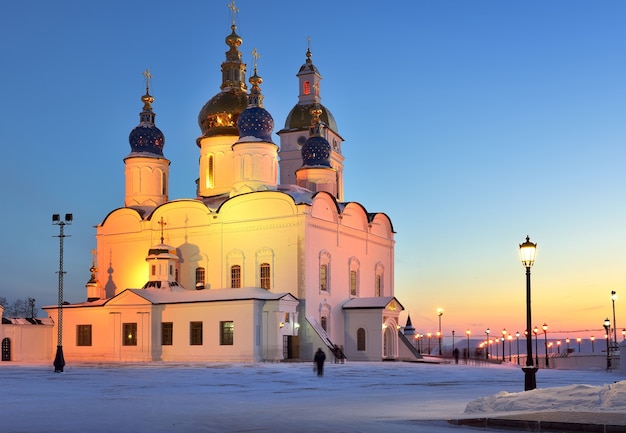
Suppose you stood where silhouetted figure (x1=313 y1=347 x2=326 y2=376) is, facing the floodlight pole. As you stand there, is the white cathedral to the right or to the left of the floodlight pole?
right

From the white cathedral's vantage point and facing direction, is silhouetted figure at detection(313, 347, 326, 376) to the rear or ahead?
ahead

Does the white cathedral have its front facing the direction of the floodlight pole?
no
